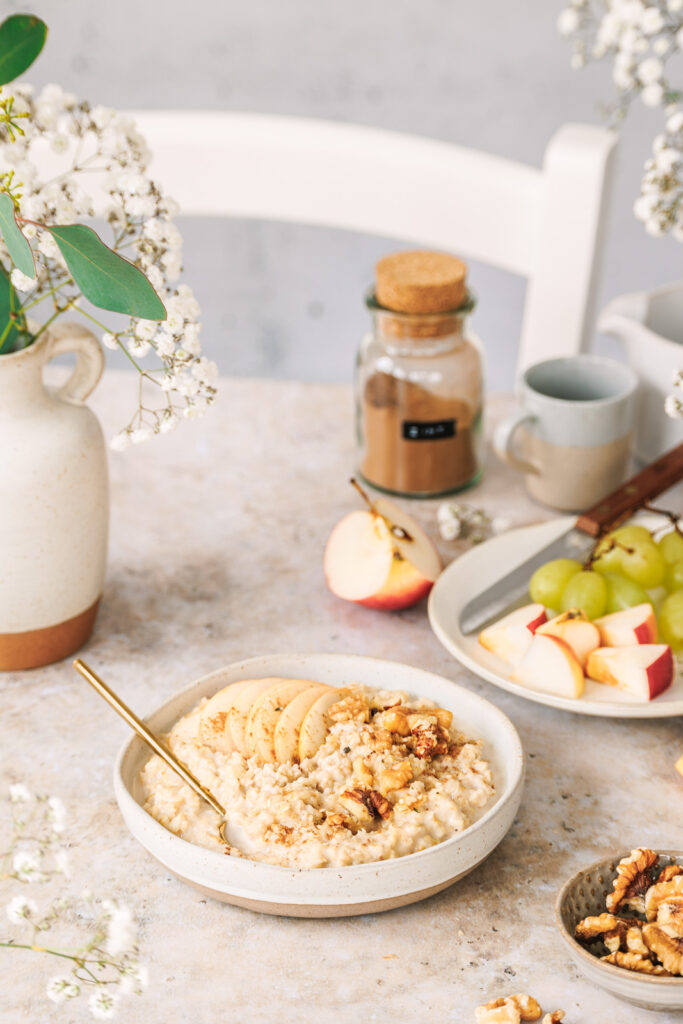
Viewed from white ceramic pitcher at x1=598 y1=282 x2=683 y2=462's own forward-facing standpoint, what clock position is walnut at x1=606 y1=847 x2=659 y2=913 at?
The walnut is roughly at 9 o'clock from the white ceramic pitcher.

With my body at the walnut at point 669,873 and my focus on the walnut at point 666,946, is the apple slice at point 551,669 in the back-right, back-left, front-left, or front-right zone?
back-right

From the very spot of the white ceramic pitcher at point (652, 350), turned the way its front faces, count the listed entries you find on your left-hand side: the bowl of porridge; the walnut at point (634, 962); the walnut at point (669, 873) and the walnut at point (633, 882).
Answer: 4

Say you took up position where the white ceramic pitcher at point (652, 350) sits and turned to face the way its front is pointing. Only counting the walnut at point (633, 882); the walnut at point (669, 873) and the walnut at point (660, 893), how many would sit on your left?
3

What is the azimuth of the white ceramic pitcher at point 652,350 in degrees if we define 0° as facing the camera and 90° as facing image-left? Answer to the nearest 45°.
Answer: approximately 90°

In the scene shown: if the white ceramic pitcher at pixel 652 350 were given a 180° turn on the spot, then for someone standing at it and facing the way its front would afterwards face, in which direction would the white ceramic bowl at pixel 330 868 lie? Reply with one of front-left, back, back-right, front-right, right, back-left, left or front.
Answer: right

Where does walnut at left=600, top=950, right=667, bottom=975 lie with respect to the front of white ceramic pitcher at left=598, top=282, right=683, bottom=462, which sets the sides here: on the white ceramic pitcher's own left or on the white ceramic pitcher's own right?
on the white ceramic pitcher's own left

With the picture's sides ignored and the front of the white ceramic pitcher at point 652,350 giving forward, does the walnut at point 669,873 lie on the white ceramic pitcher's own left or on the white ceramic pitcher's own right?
on the white ceramic pitcher's own left

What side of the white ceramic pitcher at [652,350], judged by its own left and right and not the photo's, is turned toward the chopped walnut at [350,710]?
left
